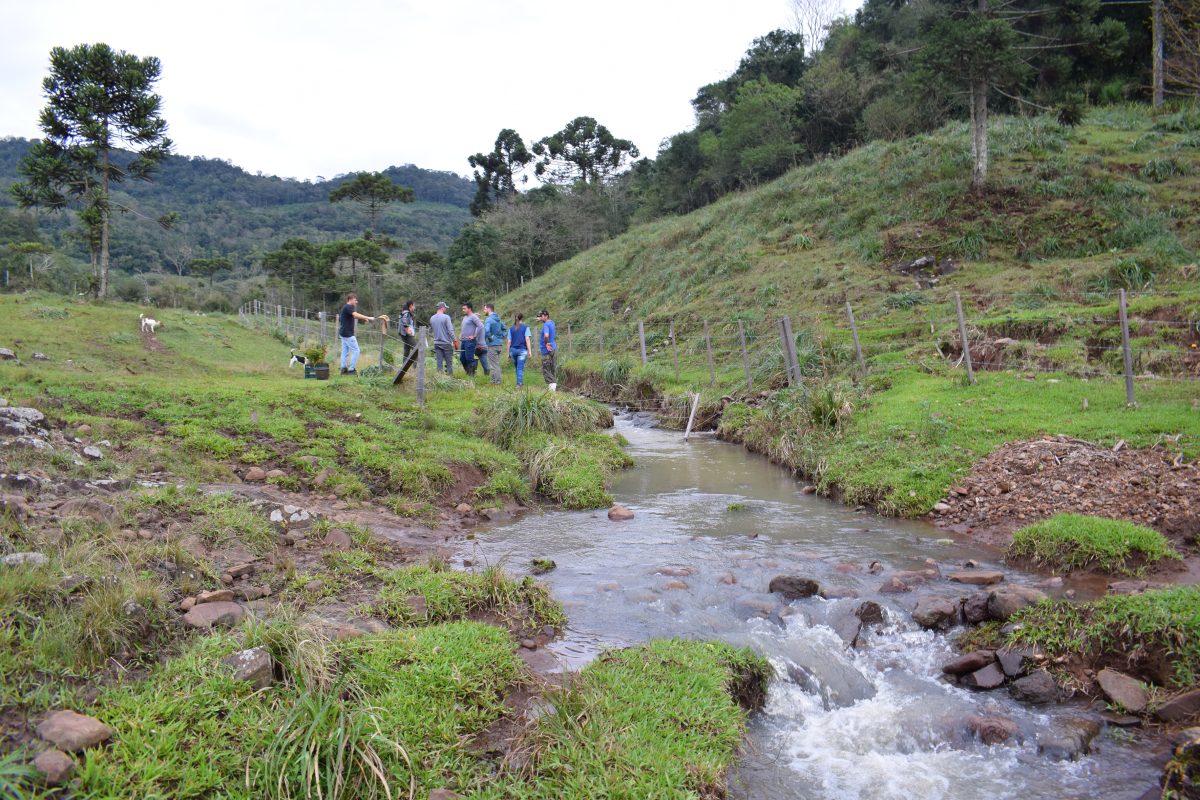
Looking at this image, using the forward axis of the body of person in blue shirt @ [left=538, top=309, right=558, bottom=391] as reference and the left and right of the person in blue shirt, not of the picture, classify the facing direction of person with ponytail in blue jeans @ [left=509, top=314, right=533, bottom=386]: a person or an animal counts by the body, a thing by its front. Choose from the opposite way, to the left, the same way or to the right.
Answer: to the right

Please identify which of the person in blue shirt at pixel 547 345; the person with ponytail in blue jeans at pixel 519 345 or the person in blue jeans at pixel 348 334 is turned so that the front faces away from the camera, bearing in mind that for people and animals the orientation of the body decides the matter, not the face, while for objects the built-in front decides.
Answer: the person with ponytail in blue jeans

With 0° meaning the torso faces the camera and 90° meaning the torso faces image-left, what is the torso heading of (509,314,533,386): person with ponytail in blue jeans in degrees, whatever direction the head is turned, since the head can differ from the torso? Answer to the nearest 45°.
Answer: approximately 180°

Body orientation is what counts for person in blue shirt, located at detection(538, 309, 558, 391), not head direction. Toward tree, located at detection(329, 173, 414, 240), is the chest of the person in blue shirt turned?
no

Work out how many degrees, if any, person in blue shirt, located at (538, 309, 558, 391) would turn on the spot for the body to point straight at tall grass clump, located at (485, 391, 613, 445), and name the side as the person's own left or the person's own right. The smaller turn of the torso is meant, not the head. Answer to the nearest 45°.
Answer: approximately 90° to the person's own left

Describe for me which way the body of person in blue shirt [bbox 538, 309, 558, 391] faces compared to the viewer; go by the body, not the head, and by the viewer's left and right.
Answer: facing to the left of the viewer

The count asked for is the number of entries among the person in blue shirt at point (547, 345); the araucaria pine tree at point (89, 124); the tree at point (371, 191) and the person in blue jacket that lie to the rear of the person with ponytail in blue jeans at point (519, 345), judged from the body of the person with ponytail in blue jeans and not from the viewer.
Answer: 0

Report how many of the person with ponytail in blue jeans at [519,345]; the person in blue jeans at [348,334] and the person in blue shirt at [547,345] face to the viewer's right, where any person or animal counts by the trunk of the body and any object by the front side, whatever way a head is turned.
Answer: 1

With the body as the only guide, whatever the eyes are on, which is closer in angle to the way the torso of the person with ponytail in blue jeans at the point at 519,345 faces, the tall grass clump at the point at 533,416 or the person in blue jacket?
the person in blue jacket

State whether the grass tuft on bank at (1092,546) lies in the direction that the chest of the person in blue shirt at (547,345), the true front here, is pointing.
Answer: no

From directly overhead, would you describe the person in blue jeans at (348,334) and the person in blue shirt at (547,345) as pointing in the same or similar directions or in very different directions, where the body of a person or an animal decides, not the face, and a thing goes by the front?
very different directions

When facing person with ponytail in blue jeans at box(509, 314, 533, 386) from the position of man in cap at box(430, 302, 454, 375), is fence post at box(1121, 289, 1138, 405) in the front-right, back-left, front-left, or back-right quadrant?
front-right

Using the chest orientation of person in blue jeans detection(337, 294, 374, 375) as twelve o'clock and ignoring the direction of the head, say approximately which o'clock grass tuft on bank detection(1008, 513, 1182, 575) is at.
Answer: The grass tuft on bank is roughly at 2 o'clock from the person in blue jeans.

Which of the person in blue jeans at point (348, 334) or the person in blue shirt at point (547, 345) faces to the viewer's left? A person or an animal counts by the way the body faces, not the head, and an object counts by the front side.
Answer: the person in blue shirt

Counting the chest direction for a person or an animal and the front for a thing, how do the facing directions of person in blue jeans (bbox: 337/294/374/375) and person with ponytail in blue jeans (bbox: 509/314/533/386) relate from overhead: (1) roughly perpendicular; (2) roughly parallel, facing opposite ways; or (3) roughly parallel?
roughly perpendicular

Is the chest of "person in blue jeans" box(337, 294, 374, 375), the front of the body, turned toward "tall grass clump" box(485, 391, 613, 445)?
no

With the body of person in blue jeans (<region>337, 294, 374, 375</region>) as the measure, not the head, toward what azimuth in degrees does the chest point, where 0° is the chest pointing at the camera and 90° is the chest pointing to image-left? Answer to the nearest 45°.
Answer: approximately 270°
